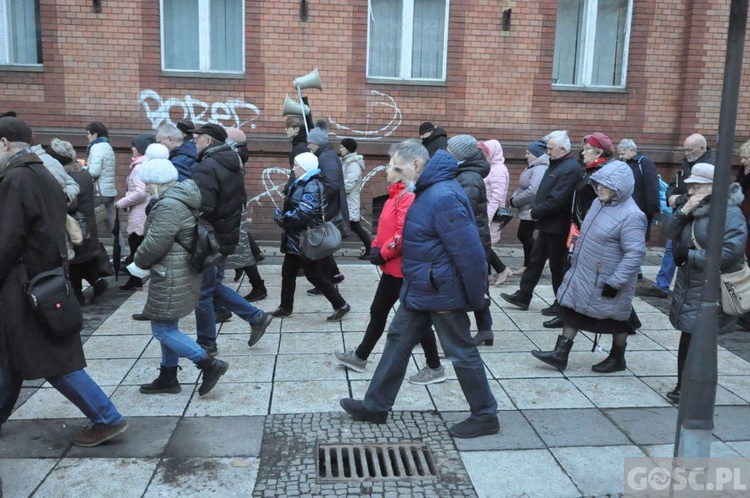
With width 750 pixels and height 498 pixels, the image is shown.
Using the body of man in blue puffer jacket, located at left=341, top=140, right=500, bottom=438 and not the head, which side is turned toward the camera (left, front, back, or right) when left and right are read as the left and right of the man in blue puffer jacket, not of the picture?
left

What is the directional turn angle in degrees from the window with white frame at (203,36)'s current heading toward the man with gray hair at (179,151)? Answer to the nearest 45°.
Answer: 0° — it already faces them

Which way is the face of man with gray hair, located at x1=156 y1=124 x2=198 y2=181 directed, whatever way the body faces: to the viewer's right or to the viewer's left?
to the viewer's left

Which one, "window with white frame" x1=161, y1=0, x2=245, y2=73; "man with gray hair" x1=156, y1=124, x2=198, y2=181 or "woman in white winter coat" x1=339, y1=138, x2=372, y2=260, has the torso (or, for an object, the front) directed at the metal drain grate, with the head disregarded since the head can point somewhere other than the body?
the window with white frame

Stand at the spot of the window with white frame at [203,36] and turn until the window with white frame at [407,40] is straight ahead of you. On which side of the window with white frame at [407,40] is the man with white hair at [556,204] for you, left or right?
right

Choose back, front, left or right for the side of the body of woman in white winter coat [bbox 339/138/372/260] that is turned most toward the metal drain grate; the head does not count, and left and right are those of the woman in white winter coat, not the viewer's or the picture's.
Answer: left

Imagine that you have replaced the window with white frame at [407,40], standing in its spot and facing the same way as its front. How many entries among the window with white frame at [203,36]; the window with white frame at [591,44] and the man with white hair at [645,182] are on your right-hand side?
1

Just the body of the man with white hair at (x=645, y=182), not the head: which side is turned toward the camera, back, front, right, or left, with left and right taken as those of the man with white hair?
left

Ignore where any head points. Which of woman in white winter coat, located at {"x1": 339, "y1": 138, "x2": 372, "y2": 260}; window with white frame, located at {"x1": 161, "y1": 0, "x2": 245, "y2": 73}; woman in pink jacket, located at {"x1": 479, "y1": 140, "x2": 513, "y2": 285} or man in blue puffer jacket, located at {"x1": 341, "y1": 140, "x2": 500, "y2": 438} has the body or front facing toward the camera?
the window with white frame

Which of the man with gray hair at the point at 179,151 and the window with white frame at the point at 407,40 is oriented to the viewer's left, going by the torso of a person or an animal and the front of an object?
the man with gray hair

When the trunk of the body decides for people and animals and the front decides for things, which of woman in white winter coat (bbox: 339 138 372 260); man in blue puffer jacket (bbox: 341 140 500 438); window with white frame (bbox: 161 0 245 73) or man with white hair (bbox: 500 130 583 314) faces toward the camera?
the window with white frame

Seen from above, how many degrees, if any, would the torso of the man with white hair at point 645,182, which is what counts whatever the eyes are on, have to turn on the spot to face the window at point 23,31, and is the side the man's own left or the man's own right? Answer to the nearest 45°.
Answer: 0° — they already face it

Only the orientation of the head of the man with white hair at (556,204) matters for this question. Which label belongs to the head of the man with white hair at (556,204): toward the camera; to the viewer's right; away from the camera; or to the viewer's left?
to the viewer's left

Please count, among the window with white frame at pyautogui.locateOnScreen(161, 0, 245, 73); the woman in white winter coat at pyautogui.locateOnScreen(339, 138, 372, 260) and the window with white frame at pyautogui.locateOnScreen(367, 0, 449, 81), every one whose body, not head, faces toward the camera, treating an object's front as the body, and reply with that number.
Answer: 2

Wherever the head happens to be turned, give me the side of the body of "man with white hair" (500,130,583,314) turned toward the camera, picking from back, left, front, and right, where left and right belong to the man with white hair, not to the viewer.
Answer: left

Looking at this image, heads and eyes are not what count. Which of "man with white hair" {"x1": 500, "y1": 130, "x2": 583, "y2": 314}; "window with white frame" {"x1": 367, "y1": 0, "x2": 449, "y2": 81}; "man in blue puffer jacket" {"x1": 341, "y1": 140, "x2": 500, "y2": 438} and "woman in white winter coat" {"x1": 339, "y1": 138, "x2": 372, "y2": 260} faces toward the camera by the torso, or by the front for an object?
the window with white frame

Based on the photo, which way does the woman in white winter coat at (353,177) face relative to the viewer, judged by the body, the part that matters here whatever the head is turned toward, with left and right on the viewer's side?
facing to the left of the viewer

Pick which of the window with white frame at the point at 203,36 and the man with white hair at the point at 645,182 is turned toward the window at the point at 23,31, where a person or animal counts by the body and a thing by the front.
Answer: the man with white hair
